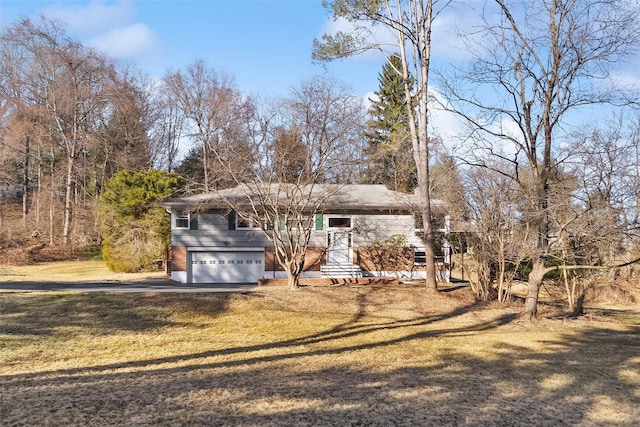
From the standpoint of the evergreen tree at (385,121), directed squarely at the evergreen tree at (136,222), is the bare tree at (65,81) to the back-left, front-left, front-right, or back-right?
front-right

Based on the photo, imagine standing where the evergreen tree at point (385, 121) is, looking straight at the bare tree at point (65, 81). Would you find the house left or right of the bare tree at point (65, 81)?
left

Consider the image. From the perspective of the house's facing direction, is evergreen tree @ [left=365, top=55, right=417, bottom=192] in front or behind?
behind

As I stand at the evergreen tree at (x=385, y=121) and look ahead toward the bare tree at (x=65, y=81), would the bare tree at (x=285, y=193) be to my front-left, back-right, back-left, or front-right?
front-left

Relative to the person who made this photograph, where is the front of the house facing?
facing the viewer

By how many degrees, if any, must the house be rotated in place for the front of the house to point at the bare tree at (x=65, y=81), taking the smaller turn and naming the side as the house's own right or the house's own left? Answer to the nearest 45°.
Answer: approximately 135° to the house's own right
